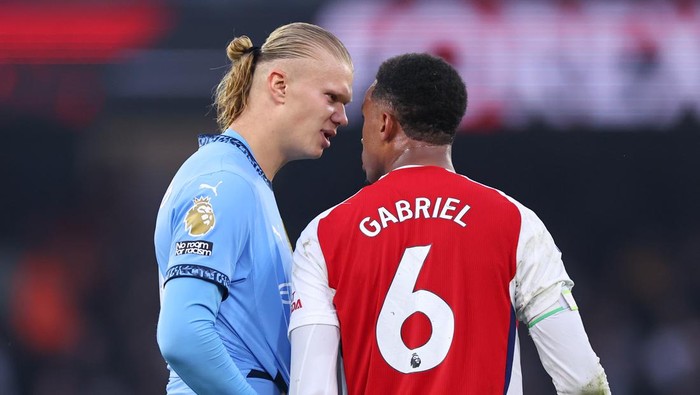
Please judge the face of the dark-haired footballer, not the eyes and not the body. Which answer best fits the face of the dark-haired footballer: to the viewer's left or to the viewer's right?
to the viewer's left

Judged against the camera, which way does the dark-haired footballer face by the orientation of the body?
away from the camera
